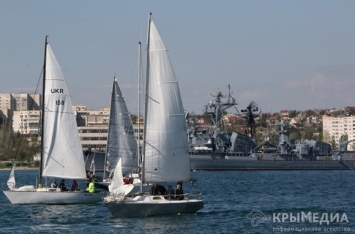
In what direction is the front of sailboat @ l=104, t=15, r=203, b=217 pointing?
to the viewer's left
